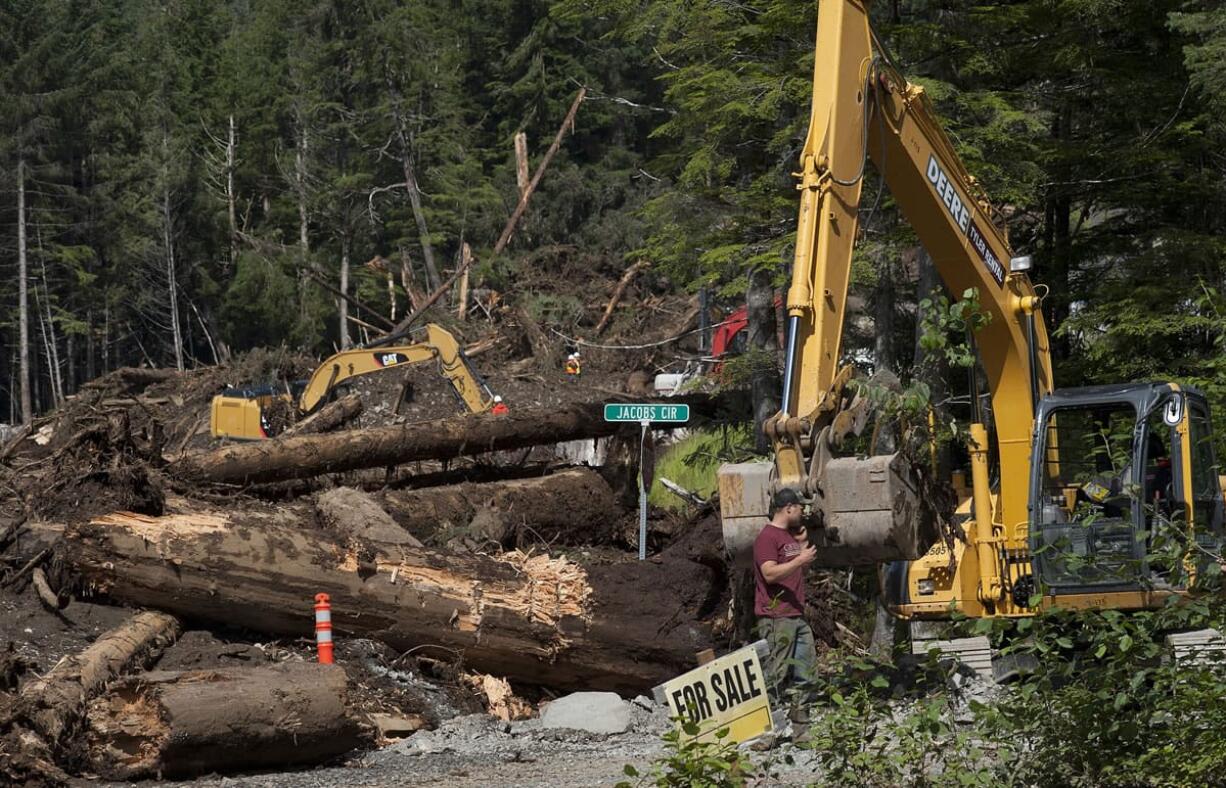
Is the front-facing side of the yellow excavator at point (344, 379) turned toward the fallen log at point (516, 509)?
no

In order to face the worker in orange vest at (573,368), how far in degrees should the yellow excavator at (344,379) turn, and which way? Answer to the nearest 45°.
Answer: approximately 45° to its left

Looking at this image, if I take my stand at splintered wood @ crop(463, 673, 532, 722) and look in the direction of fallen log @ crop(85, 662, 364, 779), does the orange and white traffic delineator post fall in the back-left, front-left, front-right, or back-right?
front-right

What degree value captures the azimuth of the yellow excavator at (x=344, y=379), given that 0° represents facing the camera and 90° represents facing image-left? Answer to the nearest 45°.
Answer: approximately 270°

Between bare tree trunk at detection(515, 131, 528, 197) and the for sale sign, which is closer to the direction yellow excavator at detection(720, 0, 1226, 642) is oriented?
the for sale sign

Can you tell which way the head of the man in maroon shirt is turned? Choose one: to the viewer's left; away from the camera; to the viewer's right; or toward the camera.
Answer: to the viewer's right

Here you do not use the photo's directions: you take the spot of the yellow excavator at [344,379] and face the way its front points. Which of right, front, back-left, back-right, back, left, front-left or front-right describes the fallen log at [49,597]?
right

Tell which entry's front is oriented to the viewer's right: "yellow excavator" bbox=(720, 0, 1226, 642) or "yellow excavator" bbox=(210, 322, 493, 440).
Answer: "yellow excavator" bbox=(210, 322, 493, 440)

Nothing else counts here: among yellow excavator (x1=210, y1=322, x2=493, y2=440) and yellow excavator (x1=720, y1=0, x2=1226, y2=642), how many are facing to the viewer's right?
1

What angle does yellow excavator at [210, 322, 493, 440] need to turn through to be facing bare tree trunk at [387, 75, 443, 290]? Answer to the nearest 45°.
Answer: approximately 90° to its left

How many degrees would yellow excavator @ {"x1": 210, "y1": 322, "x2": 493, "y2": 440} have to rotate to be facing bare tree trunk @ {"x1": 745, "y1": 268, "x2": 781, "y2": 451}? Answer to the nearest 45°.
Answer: approximately 45° to its right

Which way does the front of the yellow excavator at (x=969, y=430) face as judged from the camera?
facing the viewer and to the left of the viewer

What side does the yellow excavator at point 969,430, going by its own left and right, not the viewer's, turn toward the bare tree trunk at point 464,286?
right

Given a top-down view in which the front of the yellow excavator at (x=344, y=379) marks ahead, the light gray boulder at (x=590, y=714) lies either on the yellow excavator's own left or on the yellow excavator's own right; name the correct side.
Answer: on the yellow excavator's own right

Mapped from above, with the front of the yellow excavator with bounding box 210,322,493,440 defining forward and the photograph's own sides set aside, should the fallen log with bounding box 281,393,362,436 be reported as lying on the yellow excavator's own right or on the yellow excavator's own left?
on the yellow excavator's own right

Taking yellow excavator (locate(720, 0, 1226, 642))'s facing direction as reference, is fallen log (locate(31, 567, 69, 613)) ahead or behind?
ahead

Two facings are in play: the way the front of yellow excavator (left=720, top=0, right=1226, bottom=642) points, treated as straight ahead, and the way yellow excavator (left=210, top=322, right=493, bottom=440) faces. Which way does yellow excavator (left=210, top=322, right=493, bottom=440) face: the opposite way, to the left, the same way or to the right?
the opposite way
